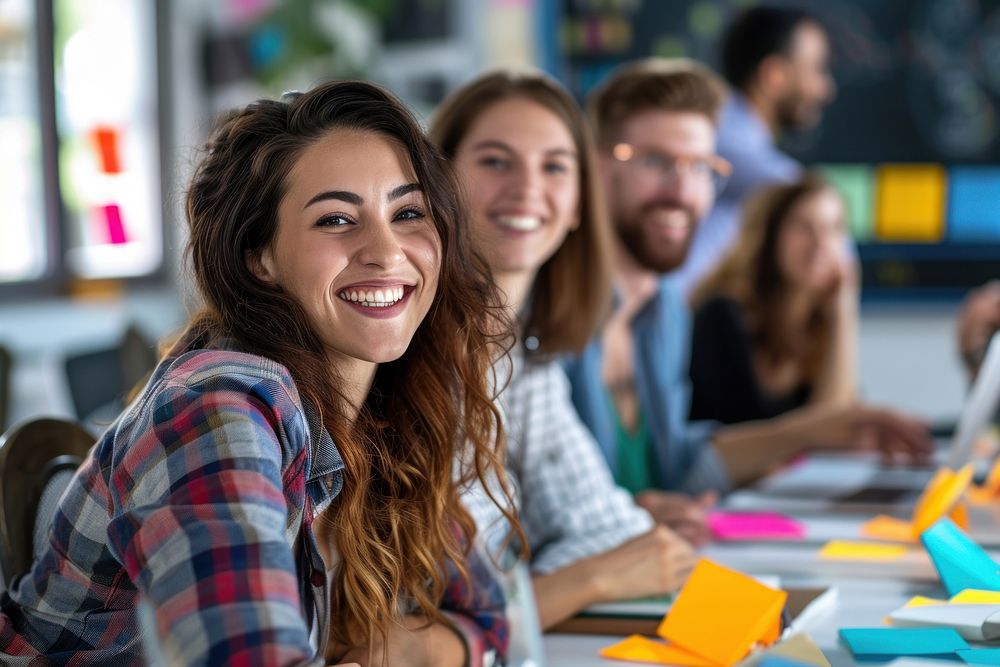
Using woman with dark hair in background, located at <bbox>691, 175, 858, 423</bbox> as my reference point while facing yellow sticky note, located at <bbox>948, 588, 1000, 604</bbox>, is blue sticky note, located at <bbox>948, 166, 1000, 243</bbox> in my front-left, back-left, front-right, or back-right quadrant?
back-left

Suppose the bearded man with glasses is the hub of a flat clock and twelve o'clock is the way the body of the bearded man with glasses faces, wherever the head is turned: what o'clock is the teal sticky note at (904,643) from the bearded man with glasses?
The teal sticky note is roughly at 1 o'clock from the bearded man with glasses.

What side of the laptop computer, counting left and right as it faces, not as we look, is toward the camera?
left

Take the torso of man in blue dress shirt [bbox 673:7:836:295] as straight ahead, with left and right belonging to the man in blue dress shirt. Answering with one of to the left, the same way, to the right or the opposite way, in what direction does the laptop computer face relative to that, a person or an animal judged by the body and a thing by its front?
the opposite way

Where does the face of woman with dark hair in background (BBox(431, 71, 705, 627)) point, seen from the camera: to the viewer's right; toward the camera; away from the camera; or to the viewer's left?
toward the camera

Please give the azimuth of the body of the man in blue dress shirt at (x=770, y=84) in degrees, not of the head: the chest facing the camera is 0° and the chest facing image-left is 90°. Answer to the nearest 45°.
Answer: approximately 270°

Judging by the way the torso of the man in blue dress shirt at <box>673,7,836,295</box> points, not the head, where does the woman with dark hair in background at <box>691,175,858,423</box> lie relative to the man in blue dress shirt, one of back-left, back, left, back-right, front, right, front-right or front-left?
right

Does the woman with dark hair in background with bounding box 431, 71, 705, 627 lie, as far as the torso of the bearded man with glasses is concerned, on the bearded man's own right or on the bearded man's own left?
on the bearded man's own right

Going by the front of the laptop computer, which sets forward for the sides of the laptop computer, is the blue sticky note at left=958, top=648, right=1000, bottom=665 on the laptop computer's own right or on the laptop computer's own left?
on the laptop computer's own left

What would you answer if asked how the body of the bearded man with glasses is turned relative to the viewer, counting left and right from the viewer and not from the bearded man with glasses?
facing the viewer and to the right of the viewer

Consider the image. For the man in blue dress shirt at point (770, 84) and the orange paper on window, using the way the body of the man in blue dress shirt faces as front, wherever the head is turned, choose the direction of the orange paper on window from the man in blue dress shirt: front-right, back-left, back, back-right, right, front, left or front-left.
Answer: back

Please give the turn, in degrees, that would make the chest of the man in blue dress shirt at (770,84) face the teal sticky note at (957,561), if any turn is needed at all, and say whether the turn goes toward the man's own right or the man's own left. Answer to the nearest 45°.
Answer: approximately 90° to the man's own right

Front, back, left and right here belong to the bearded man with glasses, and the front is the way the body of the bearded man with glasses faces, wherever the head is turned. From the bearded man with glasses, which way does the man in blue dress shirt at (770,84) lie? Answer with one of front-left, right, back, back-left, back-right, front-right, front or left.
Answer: back-left

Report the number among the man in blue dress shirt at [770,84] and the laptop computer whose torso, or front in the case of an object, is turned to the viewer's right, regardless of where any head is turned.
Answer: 1

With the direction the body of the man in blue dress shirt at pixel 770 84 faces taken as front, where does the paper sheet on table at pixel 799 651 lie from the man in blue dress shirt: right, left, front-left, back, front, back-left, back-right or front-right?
right
